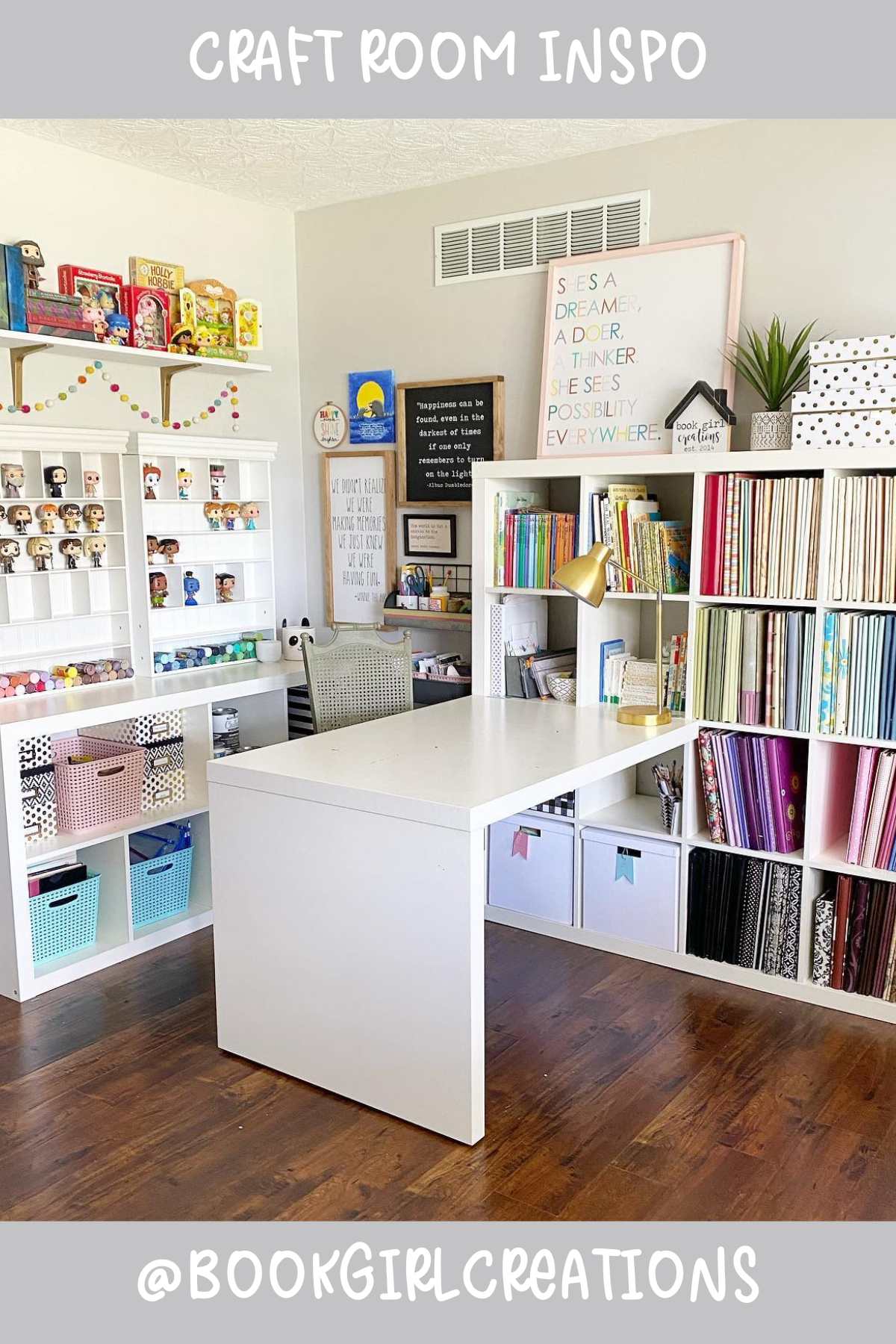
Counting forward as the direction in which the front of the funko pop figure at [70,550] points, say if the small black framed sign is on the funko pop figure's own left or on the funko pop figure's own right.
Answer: on the funko pop figure's own left

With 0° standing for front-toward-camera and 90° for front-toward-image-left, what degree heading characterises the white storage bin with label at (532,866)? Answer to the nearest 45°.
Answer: approximately 45°

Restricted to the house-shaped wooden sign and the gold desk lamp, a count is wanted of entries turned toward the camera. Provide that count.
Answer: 1

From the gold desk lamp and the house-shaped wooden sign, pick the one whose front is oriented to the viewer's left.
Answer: the gold desk lamp

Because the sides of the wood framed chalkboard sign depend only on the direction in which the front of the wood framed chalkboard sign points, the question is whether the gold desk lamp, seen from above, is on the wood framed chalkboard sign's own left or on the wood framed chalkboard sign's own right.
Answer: on the wood framed chalkboard sign's own left

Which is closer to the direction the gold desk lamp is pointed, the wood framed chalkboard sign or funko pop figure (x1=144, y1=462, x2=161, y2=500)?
the funko pop figure

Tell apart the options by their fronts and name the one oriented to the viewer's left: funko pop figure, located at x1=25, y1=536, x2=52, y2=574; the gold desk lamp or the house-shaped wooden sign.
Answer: the gold desk lamp

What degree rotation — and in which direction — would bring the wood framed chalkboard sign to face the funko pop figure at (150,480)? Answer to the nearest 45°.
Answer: approximately 45° to its right

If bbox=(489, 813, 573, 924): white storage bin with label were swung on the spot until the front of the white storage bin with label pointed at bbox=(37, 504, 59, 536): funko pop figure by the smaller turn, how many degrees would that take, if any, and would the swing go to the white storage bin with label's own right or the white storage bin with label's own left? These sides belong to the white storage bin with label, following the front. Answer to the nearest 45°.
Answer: approximately 45° to the white storage bin with label's own right
